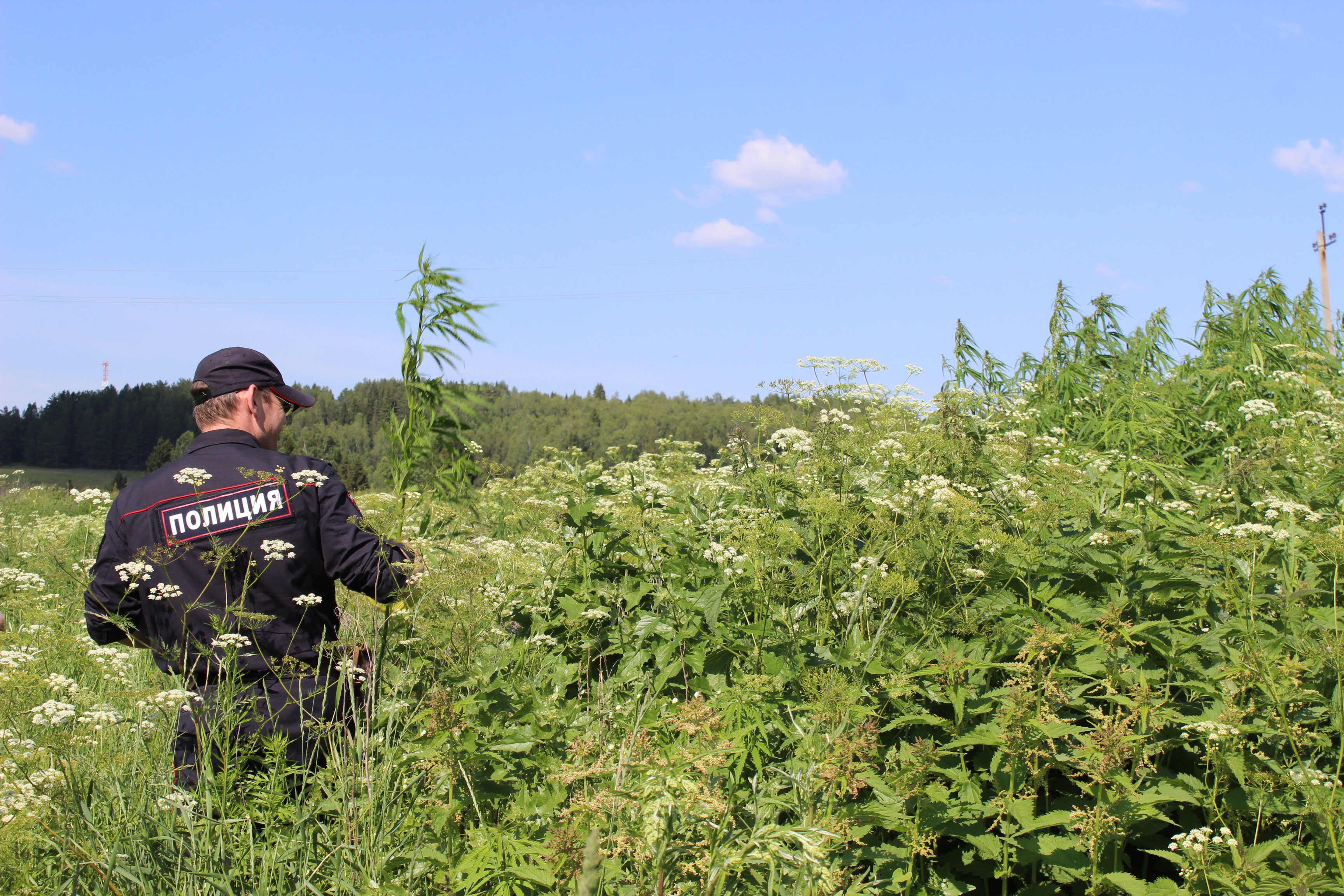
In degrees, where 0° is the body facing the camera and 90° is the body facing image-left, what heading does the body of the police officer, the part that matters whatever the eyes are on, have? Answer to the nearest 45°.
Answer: approximately 180°
